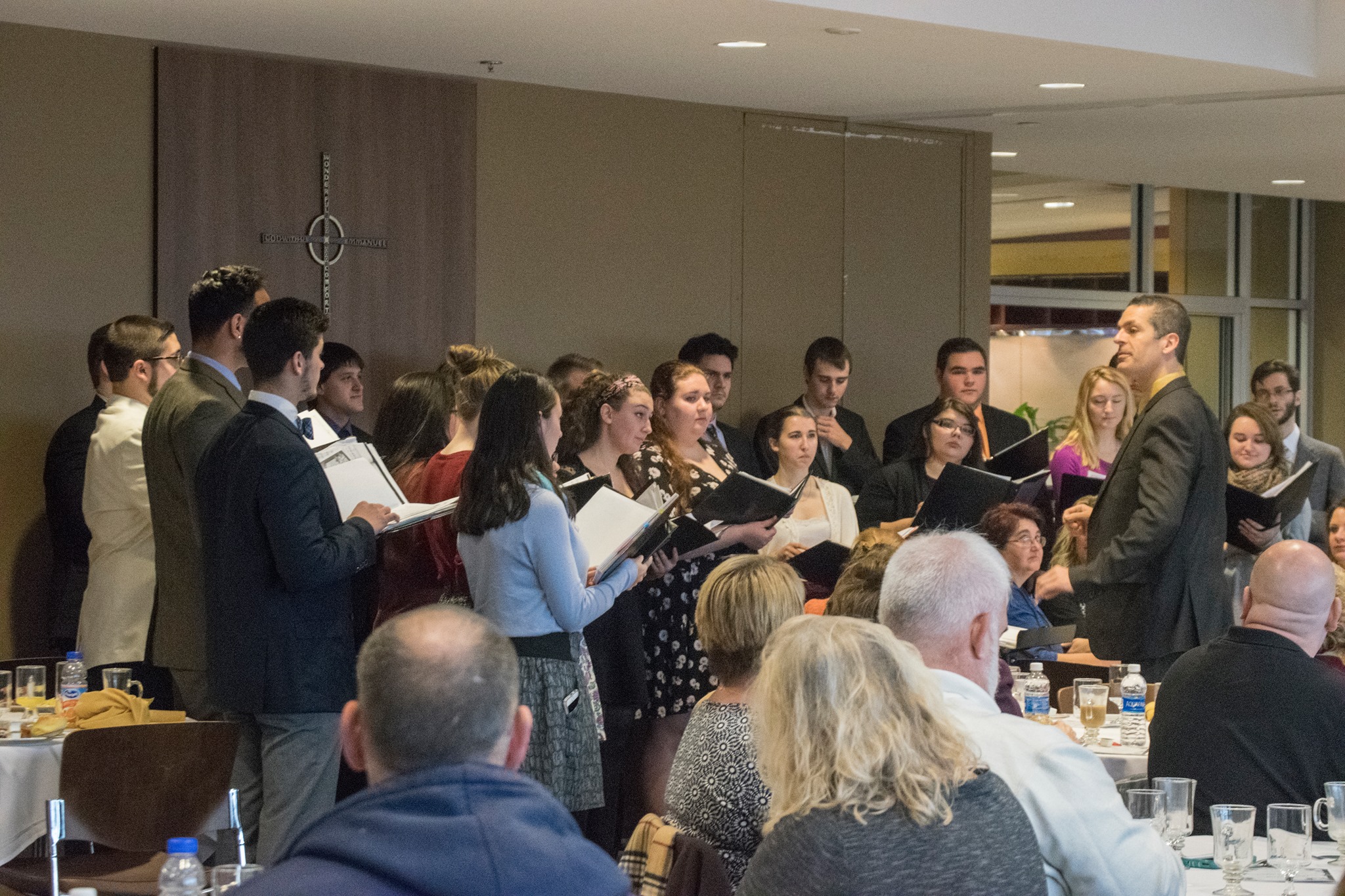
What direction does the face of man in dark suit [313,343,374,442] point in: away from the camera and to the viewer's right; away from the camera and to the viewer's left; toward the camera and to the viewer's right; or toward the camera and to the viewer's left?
toward the camera and to the viewer's right

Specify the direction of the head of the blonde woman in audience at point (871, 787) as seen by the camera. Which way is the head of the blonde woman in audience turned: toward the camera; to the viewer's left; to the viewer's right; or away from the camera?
away from the camera

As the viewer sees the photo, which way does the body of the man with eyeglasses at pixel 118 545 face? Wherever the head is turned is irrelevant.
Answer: to the viewer's right

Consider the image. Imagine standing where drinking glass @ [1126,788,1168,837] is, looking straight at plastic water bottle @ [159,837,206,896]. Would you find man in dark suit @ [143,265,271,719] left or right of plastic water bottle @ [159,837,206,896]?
right

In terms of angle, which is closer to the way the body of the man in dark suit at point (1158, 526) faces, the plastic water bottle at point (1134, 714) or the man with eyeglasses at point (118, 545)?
the man with eyeglasses

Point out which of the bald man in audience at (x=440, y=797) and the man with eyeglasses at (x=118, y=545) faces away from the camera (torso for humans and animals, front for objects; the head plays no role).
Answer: the bald man in audience

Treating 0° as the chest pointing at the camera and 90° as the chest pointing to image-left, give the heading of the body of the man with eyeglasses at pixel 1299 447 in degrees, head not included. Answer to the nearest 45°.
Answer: approximately 45°

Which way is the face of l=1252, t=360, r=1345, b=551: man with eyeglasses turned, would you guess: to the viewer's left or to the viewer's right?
to the viewer's left

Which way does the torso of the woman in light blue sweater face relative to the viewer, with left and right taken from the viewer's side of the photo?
facing away from the viewer and to the right of the viewer

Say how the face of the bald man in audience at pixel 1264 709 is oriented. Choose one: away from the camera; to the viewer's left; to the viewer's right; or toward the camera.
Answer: away from the camera

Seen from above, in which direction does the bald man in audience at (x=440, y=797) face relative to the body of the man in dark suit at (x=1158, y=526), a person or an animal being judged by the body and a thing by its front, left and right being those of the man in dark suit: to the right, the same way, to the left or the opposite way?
to the right

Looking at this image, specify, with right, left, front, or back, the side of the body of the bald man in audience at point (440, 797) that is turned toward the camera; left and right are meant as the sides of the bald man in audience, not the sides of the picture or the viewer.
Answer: back

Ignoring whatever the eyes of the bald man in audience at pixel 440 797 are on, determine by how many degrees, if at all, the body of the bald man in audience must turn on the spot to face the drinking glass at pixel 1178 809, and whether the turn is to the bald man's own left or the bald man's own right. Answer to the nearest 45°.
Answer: approximately 45° to the bald man's own right

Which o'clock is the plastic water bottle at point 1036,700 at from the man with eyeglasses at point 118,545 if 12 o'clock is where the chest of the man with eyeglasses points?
The plastic water bottle is roughly at 1 o'clock from the man with eyeglasses.

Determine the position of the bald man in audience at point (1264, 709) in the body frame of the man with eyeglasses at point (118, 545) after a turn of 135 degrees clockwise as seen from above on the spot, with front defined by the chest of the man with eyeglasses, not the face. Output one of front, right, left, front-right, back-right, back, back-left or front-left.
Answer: left

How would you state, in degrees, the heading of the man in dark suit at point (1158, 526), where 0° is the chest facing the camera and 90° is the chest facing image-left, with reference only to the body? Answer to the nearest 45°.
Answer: approximately 90°
